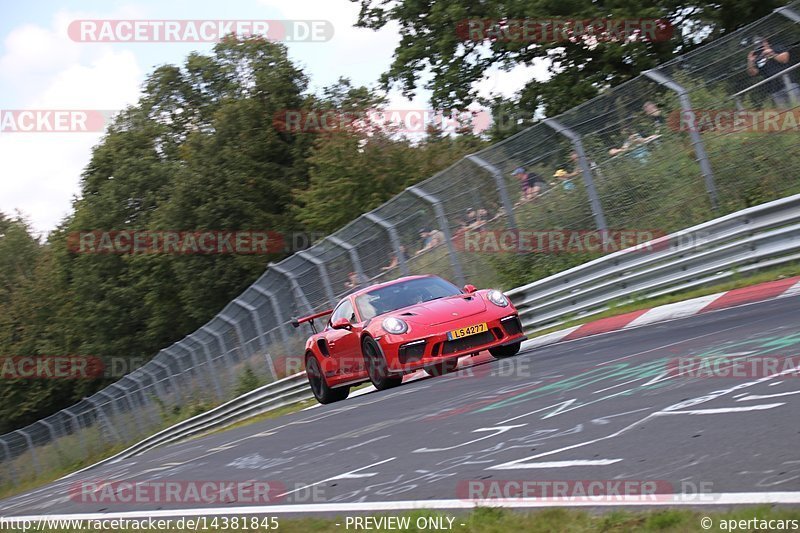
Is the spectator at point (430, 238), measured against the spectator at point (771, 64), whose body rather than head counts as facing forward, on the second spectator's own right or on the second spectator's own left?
on the second spectator's own right

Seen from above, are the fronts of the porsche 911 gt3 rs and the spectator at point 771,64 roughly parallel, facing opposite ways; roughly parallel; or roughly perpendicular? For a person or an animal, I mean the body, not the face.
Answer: roughly perpendicular

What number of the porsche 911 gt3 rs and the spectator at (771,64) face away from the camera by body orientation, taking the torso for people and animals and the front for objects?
0

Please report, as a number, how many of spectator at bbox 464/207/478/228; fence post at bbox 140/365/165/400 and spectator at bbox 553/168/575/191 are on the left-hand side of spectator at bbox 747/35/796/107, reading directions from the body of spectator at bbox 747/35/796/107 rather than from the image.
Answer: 0

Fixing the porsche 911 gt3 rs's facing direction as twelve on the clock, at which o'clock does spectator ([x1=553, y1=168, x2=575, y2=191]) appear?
The spectator is roughly at 9 o'clock from the porsche 911 gt3 rs.

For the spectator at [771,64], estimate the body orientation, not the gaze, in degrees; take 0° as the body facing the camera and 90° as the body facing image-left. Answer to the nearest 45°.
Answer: approximately 45°

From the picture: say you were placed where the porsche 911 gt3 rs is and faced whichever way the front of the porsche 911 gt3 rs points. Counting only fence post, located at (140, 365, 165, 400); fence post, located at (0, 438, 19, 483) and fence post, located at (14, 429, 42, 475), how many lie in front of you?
0

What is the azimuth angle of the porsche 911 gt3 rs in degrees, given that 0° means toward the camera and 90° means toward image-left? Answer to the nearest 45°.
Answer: approximately 315°

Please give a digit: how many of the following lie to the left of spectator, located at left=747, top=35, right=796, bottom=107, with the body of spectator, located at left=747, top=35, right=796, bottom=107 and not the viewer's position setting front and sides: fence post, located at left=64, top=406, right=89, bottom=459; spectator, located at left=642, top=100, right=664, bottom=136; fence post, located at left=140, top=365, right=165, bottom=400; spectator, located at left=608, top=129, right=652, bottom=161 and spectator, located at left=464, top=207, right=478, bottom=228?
0

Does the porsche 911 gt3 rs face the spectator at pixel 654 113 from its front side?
no

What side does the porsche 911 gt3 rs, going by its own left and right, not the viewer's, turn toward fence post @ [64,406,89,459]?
back

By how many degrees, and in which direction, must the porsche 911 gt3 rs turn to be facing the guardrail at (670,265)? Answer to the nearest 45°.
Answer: approximately 45° to its left

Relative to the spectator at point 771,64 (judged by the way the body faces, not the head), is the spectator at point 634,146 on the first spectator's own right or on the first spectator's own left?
on the first spectator's own right

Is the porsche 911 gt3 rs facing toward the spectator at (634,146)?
no

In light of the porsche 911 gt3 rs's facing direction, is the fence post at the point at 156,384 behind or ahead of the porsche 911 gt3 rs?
behind

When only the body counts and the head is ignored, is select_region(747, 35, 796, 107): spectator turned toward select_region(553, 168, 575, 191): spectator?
no
